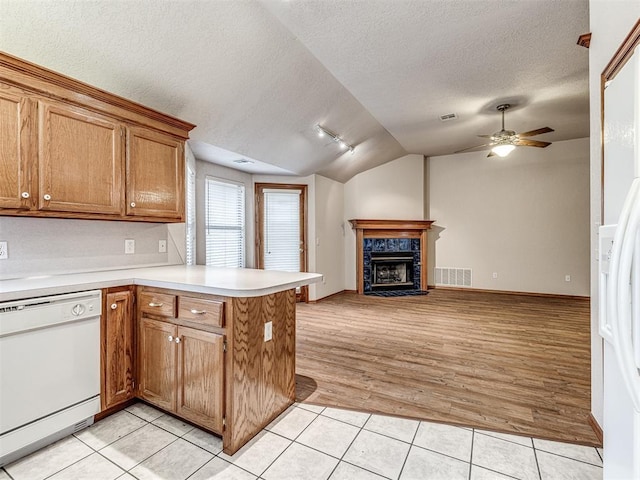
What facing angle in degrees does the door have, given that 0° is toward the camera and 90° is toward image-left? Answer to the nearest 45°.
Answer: approximately 0°

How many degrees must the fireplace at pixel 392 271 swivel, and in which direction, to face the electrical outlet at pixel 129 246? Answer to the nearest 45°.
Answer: approximately 45° to its right

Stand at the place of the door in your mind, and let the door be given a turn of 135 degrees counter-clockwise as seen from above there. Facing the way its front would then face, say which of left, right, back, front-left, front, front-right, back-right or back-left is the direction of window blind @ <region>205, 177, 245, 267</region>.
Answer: back

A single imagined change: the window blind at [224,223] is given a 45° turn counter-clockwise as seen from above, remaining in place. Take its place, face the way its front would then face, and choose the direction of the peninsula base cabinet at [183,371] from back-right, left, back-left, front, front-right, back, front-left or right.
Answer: right

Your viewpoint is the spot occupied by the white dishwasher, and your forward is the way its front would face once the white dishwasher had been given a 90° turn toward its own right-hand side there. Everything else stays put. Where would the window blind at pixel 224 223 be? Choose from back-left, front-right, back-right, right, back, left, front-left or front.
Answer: back

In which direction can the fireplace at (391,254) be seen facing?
toward the camera

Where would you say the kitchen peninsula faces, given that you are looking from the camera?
facing the viewer and to the left of the viewer

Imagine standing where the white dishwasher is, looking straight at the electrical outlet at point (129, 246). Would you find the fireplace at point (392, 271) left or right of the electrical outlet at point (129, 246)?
right

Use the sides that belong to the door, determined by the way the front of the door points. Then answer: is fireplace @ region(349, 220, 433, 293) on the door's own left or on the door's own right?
on the door's own left

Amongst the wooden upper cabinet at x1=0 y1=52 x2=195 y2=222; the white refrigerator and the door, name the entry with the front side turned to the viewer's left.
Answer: the white refrigerator

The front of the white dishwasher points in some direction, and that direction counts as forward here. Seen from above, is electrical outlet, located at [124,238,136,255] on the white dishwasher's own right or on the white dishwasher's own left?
on the white dishwasher's own left

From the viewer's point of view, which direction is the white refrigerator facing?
to the viewer's left

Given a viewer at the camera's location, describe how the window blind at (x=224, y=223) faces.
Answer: facing the viewer and to the right of the viewer
